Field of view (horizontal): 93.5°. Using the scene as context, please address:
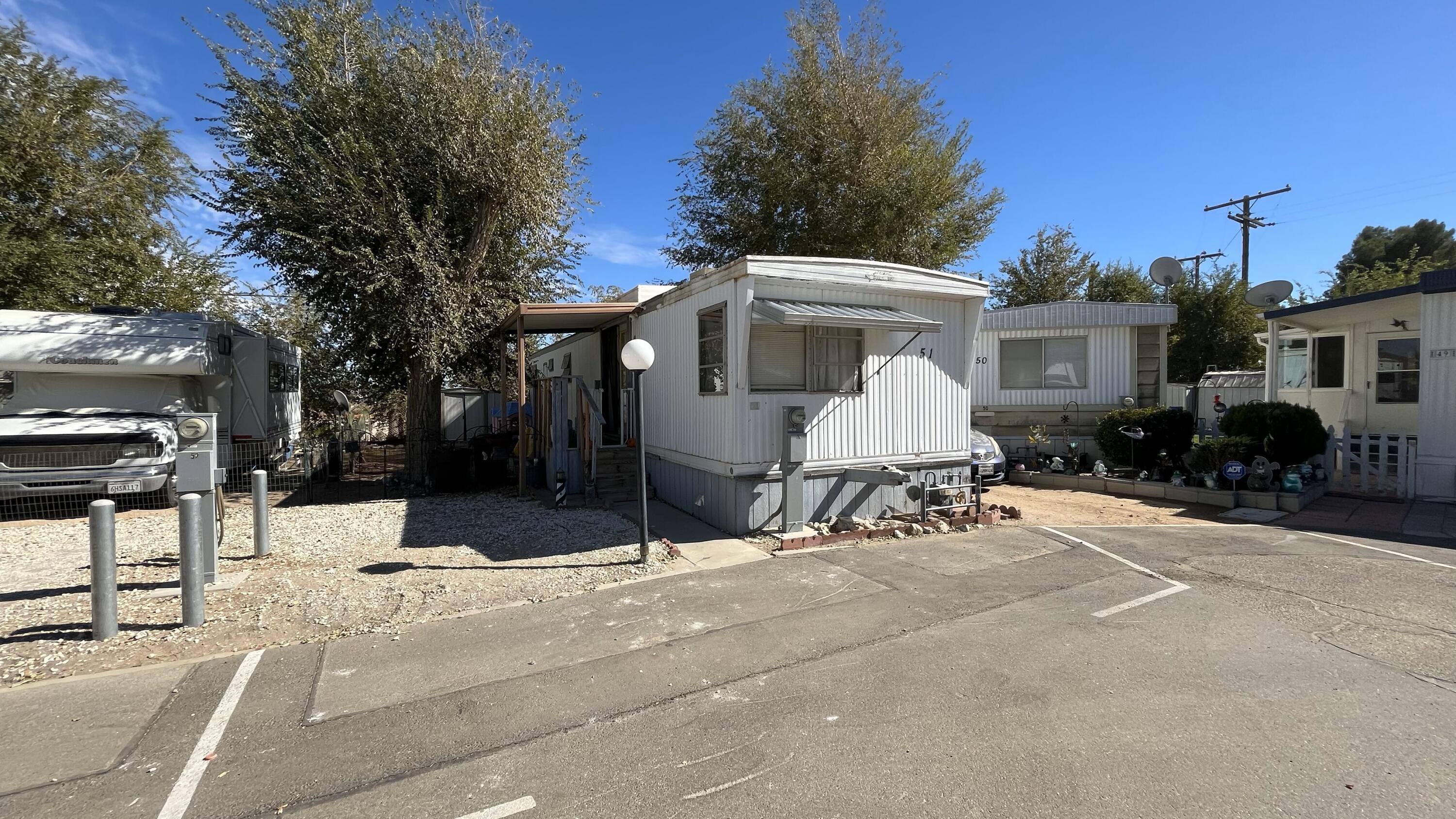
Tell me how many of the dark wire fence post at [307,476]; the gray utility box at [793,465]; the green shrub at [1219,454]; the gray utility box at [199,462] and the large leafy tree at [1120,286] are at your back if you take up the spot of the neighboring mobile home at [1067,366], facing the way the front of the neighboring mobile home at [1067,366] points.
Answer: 1

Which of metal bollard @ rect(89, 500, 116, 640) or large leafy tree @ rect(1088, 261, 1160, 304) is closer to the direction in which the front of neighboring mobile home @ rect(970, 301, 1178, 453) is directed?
the metal bollard

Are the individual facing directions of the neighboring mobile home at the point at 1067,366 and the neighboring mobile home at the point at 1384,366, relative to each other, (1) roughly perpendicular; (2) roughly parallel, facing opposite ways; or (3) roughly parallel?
roughly parallel

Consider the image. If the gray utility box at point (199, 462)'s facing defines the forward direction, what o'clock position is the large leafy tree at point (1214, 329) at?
The large leafy tree is roughly at 9 o'clock from the gray utility box.

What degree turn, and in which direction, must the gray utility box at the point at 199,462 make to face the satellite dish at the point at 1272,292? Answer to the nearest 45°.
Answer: approximately 90° to its left

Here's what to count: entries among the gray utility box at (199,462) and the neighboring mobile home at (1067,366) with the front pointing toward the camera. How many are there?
2

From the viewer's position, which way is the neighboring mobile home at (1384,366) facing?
facing the viewer

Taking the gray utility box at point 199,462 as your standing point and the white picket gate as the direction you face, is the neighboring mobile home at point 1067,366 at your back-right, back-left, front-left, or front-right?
front-left

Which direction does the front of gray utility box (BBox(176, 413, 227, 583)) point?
toward the camera

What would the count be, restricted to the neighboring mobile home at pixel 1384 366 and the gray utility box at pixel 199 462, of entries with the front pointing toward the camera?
2

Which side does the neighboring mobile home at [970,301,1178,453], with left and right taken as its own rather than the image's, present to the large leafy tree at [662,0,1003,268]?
right

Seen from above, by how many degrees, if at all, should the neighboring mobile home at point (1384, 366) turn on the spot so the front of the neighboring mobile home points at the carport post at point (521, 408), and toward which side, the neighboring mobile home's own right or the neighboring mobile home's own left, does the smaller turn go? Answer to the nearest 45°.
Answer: approximately 45° to the neighboring mobile home's own right

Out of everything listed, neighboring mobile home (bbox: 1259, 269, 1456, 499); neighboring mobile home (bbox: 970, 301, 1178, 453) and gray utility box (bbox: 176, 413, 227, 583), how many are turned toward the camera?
3

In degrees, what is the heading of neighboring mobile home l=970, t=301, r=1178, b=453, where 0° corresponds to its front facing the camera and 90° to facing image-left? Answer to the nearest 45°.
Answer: approximately 0°

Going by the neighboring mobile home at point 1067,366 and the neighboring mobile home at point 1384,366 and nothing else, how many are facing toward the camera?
2

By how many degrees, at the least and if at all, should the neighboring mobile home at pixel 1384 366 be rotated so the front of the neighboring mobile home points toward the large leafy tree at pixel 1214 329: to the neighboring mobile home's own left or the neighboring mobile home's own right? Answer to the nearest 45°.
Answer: approximately 180°

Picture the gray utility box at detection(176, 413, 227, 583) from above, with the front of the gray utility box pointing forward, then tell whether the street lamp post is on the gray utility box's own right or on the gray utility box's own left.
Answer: on the gray utility box's own left

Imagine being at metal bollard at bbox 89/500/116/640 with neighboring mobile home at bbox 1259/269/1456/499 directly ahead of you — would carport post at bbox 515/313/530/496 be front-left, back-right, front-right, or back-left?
front-left

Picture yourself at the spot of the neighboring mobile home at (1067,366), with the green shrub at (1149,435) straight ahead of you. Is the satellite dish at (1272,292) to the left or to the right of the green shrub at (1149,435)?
left
